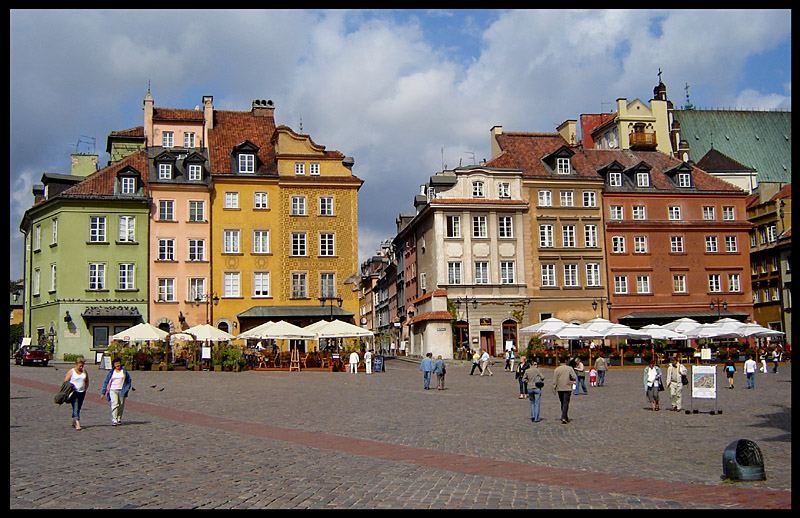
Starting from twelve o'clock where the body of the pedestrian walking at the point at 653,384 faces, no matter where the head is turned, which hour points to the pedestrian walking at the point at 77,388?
the pedestrian walking at the point at 77,388 is roughly at 2 o'clock from the pedestrian walking at the point at 653,384.

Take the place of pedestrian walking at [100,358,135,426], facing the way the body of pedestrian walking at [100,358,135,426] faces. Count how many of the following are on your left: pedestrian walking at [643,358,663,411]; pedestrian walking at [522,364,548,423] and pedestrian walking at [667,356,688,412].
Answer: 3

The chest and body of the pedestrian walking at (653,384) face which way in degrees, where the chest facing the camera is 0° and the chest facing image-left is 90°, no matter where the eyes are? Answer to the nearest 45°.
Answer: approximately 0°

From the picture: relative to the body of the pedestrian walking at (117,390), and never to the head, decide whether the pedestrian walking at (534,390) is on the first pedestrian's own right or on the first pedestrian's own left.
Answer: on the first pedestrian's own left

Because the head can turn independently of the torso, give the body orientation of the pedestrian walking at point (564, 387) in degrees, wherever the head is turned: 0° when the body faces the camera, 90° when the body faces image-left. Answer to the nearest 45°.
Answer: approximately 180°

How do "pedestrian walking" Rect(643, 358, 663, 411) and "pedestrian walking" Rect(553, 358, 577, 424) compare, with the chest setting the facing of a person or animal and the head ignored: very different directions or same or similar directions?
very different directions

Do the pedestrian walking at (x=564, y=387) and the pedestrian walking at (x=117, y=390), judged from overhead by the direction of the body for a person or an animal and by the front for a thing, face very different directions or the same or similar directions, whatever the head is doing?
very different directions

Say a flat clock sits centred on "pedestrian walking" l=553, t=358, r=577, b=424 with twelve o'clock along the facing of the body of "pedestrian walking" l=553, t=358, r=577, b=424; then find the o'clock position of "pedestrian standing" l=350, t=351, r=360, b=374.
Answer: "pedestrian standing" l=350, t=351, r=360, b=374 is roughly at 11 o'clock from "pedestrian walking" l=553, t=358, r=577, b=424.

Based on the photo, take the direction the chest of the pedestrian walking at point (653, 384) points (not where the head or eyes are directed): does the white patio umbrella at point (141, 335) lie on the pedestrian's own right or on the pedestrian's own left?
on the pedestrian's own right

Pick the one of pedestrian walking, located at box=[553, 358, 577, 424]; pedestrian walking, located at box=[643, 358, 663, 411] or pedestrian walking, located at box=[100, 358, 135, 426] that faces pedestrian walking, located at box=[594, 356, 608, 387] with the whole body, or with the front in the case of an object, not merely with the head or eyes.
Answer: pedestrian walking, located at box=[553, 358, 577, 424]
